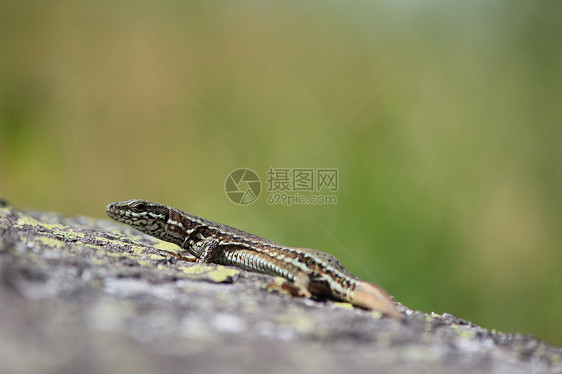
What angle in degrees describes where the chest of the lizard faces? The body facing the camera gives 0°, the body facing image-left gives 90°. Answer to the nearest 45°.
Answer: approximately 90°
